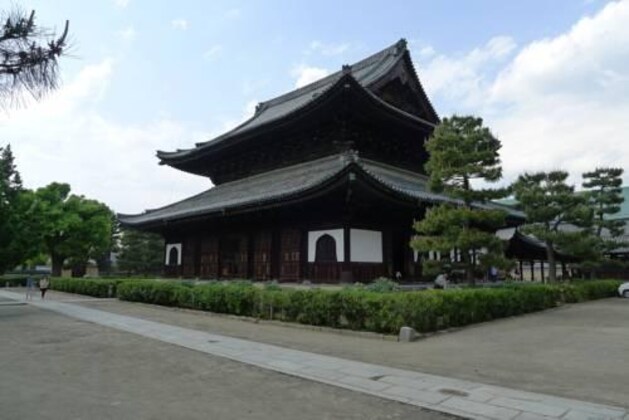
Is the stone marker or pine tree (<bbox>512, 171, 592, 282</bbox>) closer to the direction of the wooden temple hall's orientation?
the stone marker

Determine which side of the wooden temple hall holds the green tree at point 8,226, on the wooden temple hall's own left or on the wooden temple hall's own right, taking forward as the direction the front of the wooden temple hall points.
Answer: on the wooden temple hall's own right

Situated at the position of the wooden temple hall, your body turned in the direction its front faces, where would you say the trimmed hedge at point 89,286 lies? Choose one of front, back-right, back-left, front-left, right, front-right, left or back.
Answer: right

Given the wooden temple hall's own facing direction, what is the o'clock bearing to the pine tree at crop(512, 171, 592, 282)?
The pine tree is roughly at 7 o'clock from the wooden temple hall.

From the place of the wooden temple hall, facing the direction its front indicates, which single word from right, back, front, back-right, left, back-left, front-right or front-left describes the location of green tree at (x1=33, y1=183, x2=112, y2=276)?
right

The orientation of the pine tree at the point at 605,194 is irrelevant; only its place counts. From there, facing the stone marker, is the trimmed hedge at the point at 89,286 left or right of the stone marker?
right

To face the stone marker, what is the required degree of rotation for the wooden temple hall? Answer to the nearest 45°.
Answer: approximately 45° to its left

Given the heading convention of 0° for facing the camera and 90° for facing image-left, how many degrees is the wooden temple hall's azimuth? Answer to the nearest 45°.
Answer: approximately 45°
